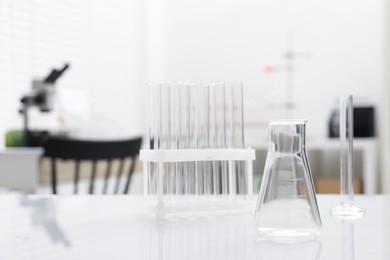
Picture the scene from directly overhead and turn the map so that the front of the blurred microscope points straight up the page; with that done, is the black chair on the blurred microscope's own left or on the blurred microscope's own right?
on the blurred microscope's own right

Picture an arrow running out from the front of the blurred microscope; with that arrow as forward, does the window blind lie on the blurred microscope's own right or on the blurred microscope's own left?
on the blurred microscope's own left

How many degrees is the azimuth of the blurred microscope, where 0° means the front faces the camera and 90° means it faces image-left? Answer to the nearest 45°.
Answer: approximately 270°

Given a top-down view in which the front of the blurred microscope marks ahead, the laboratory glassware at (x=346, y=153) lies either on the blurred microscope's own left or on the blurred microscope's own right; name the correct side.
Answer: on the blurred microscope's own right

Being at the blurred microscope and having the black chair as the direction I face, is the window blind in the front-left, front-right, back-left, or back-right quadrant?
back-left

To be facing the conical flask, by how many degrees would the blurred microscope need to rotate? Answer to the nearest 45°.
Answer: approximately 90° to its right
